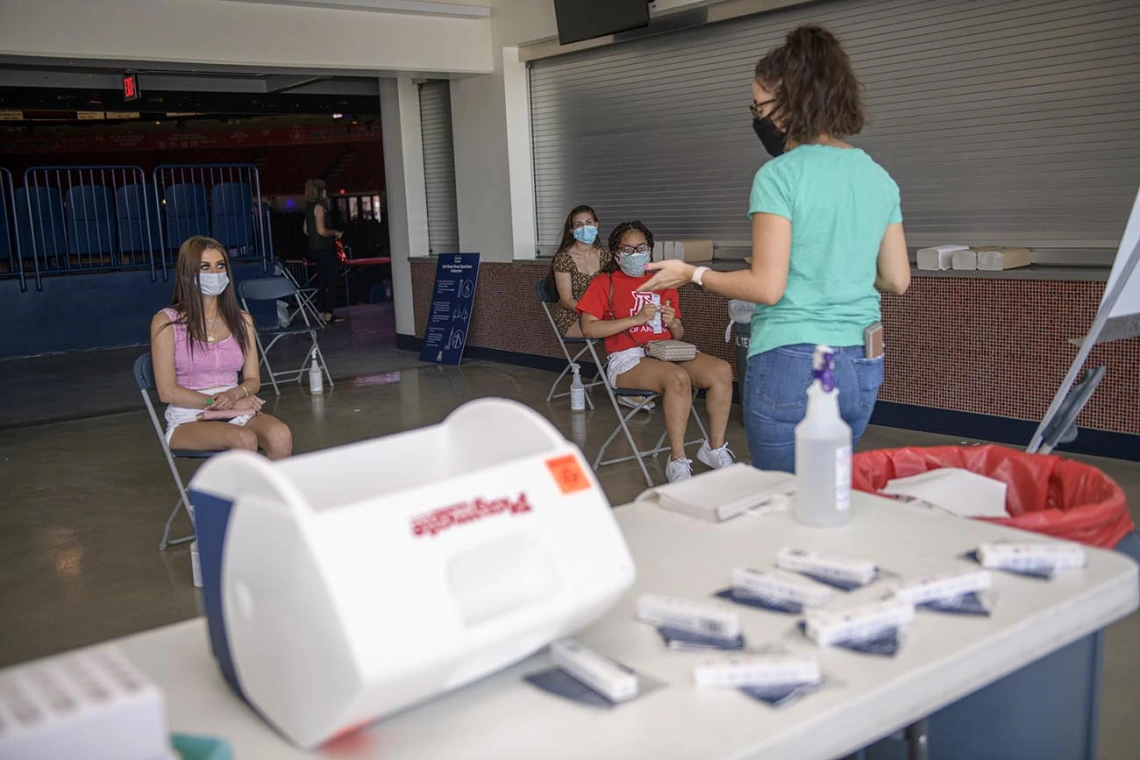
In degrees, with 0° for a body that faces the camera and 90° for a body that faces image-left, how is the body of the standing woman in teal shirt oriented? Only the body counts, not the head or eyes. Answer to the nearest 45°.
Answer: approximately 135°

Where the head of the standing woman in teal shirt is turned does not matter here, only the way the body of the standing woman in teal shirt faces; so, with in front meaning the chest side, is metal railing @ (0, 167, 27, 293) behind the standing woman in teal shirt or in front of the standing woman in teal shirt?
in front

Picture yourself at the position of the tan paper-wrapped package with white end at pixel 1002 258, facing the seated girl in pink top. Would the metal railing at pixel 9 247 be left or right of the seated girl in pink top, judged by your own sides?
right

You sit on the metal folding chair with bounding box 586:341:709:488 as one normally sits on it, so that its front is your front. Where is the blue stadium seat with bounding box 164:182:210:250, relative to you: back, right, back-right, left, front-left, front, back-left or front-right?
back

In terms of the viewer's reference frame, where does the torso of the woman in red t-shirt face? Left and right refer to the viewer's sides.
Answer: facing the viewer and to the right of the viewer

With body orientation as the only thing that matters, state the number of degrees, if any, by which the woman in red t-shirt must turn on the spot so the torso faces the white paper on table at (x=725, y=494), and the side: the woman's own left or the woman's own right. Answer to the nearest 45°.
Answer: approximately 45° to the woman's own right

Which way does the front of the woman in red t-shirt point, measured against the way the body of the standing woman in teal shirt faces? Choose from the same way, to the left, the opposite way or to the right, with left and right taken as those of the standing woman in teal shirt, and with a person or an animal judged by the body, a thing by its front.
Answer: the opposite way
